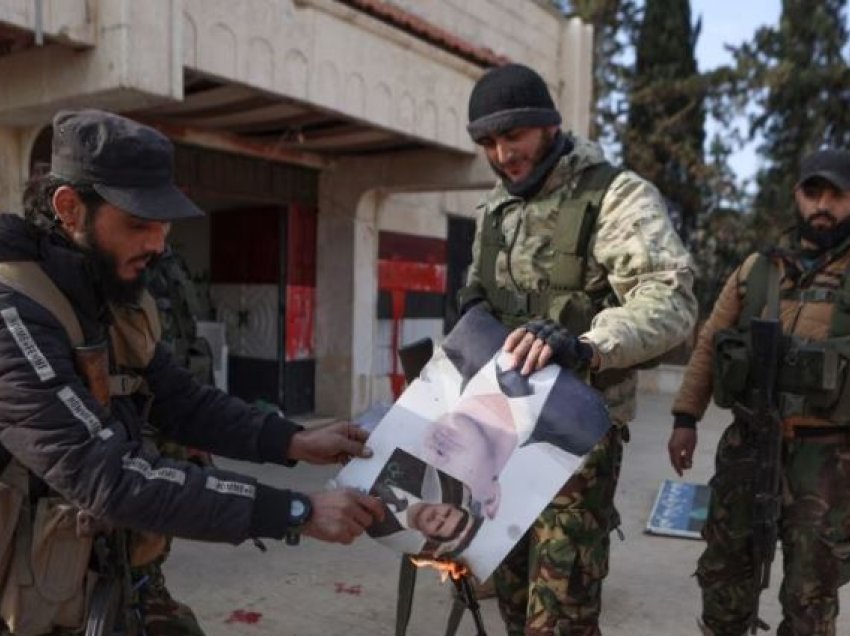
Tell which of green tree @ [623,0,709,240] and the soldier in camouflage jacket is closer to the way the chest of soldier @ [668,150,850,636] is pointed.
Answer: the soldier in camouflage jacket

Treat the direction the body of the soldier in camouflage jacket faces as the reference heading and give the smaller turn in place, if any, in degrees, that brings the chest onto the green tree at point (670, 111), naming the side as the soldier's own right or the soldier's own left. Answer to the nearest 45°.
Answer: approximately 135° to the soldier's own right

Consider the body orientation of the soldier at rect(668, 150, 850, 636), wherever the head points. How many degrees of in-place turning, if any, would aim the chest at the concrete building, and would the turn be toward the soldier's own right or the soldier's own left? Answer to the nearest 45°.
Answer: approximately 135° to the soldier's own right

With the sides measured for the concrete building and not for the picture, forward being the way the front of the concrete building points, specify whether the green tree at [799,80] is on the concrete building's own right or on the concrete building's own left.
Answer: on the concrete building's own left

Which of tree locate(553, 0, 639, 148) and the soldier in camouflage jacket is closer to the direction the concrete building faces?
the soldier in camouflage jacket

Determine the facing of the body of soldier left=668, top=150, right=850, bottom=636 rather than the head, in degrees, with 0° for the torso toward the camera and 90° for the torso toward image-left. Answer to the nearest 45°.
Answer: approximately 0°

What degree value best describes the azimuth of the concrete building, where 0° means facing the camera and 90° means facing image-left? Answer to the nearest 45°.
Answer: approximately 315°

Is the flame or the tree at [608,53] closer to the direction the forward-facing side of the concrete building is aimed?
the flame

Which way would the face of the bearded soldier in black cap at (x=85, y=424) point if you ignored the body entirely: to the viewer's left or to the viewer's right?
to the viewer's right

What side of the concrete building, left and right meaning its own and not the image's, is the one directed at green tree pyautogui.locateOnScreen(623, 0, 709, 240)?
left
